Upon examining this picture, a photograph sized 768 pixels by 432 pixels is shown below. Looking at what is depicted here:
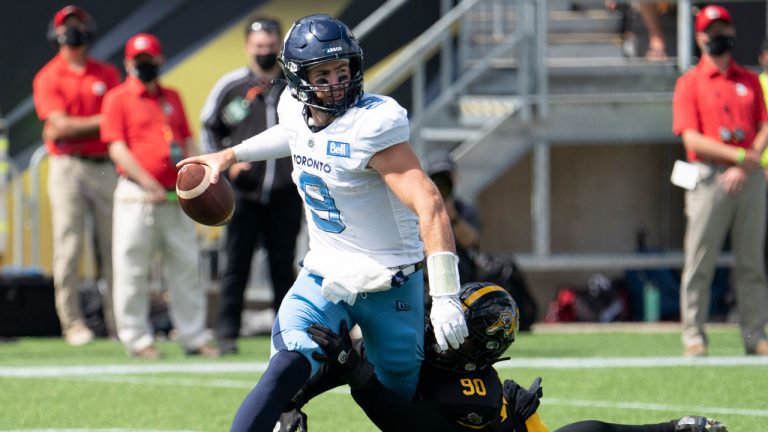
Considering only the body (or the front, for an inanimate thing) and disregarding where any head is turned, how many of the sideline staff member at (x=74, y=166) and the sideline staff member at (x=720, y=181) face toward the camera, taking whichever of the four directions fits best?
2

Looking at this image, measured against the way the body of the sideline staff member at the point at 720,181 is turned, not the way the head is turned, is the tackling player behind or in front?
in front

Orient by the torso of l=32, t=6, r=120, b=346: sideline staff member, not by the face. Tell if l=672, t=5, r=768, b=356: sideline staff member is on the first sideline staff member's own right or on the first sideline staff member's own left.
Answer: on the first sideline staff member's own left

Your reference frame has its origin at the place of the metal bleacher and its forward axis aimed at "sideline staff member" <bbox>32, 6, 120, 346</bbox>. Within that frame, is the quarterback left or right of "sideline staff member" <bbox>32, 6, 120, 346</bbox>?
left

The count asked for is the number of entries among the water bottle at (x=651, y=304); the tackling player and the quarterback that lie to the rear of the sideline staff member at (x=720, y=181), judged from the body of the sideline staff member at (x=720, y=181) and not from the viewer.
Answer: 1

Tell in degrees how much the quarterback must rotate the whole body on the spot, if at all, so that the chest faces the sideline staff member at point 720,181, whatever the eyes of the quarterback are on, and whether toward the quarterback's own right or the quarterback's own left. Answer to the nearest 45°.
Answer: approximately 180°

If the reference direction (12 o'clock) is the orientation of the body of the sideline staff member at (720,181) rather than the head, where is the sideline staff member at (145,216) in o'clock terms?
the sideline staff member at (145,216) is roughly at 3 o'clock from the sideline staff member at (720,181).

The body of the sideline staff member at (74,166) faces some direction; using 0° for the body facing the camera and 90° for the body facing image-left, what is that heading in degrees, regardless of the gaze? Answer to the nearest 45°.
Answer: approximately 0°

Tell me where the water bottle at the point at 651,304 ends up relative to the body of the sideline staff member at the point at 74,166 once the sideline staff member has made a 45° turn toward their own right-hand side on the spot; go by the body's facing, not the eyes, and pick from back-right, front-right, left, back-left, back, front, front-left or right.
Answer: back-left

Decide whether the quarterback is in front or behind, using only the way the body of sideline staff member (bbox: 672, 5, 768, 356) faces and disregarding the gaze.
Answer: in front

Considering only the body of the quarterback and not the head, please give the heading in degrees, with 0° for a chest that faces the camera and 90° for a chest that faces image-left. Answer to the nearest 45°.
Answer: approximately 45°
